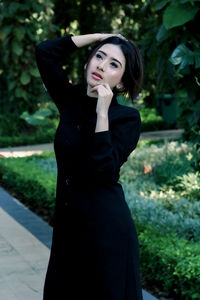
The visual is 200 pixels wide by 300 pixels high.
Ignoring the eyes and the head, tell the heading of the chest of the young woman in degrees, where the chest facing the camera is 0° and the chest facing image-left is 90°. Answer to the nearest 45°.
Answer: approximately 45°

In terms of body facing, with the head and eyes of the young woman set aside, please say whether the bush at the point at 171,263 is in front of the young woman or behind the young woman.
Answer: behind

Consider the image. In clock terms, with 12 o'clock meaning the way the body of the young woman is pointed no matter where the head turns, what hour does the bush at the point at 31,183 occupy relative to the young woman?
The bush is roughly at 4 o'clock from the young woman.
